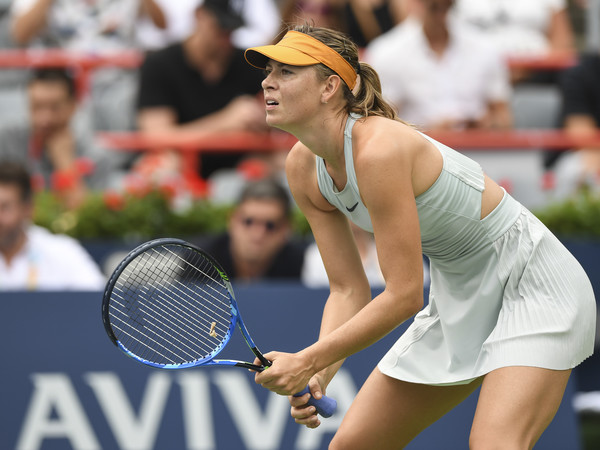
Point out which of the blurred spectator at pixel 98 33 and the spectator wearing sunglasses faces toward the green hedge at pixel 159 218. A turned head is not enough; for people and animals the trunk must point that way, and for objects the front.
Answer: the blurred spectator

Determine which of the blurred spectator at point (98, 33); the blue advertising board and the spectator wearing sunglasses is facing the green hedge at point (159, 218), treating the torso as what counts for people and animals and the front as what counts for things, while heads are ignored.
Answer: the blurred spectator

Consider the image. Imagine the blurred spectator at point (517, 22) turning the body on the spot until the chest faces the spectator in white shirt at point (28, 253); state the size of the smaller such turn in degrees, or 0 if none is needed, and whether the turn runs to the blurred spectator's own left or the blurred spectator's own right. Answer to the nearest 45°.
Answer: approximately 45° to the blurred spectator's own right

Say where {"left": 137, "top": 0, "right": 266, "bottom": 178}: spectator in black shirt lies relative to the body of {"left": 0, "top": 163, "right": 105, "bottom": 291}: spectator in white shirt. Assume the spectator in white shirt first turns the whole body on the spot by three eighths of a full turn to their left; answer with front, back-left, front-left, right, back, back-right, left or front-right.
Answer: front-left

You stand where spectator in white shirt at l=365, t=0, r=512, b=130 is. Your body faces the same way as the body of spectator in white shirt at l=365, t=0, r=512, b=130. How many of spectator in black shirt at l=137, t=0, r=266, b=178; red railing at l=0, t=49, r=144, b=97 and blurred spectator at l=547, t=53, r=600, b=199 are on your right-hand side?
2

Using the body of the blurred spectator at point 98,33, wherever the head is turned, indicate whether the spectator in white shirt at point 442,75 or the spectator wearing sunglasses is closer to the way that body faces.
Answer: the spectator wearing sunglasses

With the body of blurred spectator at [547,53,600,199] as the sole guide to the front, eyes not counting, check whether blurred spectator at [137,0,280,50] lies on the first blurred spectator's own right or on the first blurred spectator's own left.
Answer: on the first blurred spectator's own right

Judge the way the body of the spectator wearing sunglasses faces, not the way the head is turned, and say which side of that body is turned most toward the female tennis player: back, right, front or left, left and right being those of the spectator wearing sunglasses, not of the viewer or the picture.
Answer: front

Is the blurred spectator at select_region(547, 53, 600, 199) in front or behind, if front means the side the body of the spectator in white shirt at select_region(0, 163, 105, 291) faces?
behind

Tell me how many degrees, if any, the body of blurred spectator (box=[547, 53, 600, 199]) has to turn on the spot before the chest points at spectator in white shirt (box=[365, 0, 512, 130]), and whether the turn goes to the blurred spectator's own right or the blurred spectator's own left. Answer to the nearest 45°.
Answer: approximately 45° to the blurred spectator's own right

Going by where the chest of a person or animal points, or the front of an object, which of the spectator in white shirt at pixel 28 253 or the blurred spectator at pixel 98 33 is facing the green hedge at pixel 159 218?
the blurred spectator

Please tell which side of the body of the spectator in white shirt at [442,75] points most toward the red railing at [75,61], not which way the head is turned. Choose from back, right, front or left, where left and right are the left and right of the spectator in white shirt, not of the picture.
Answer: right
